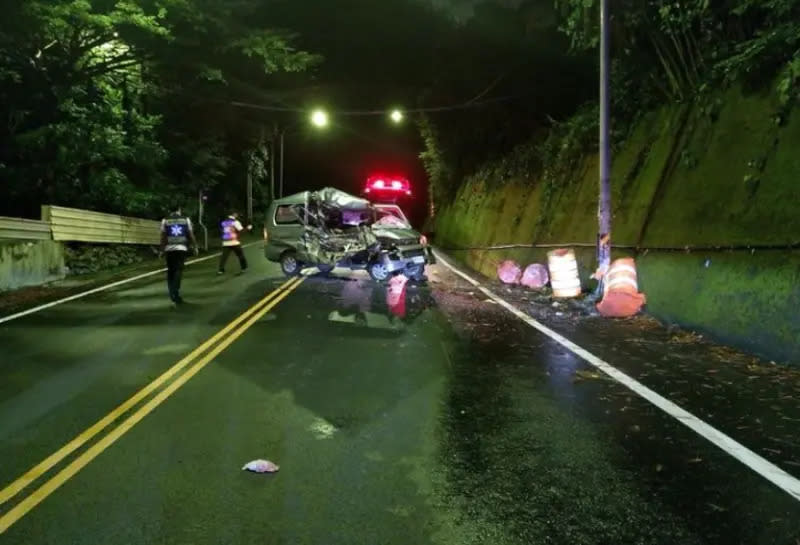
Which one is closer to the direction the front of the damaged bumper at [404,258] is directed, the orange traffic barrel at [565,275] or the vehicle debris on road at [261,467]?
the orange traffic barrel

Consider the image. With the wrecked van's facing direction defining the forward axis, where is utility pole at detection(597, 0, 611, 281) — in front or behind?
in front

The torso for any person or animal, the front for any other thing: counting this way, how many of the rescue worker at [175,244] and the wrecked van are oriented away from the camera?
1

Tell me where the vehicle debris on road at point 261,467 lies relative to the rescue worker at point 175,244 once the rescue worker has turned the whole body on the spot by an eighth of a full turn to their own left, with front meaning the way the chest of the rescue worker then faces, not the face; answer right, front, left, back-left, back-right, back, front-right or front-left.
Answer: back-left

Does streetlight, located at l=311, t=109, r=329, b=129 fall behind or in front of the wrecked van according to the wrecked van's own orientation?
behind

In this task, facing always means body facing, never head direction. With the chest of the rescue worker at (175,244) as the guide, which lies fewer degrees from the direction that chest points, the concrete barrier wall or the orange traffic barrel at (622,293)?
the concrete barrier wall

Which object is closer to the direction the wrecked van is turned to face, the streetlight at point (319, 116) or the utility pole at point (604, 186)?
the utility pole

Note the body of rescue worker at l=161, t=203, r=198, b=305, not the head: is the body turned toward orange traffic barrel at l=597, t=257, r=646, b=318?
no

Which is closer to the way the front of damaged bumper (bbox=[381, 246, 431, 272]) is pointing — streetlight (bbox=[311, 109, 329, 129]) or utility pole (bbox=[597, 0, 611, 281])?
the utility pole

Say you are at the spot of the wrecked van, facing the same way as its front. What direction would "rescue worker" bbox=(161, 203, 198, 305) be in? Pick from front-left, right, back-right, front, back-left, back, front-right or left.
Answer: right

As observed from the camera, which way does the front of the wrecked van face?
facing the viewer and to the right of the viewer

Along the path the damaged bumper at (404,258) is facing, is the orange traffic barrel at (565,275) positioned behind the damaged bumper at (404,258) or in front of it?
in front

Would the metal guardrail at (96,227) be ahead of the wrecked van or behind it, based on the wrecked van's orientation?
behind

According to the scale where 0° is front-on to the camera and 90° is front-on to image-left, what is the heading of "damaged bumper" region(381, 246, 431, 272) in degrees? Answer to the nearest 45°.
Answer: approximately 315°

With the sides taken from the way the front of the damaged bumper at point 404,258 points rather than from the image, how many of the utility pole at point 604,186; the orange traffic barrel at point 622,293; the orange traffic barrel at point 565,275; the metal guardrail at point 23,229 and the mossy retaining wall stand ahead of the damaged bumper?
4

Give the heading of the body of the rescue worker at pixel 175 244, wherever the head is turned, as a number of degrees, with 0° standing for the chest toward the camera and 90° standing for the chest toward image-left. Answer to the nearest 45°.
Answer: approximately 180°

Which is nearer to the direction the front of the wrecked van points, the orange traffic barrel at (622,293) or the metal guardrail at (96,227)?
the orange traffic barrel
